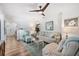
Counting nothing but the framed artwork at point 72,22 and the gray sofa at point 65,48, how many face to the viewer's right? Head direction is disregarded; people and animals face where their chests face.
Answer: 0

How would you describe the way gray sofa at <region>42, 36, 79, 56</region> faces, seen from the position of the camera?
facing the viewer and to the left of the viewer

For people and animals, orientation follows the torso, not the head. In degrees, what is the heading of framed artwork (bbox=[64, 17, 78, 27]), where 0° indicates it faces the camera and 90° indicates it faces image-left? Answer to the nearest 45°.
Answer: approximately 45°
